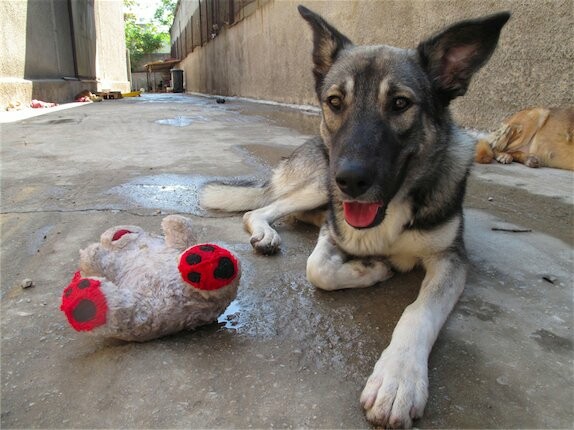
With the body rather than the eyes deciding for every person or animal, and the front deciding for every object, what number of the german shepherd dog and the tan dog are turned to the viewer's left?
0

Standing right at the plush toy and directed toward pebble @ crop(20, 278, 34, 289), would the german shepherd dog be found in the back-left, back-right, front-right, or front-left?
back-right

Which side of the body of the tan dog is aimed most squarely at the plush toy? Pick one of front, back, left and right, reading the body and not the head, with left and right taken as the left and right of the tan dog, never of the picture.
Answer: right

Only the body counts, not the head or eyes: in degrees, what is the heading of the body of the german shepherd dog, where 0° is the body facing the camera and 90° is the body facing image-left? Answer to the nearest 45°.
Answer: approximately 315°

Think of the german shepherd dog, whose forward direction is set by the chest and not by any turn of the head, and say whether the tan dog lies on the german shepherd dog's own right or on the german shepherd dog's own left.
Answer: on the german shepherd dog's own left

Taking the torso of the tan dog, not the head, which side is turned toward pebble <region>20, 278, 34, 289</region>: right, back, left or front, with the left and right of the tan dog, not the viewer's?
right

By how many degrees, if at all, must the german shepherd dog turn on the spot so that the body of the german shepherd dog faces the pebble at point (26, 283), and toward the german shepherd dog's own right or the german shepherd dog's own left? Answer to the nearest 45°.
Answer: approximately 135° to the german shepherd dog's own right

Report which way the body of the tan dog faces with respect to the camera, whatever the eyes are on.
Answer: to the viewer's right

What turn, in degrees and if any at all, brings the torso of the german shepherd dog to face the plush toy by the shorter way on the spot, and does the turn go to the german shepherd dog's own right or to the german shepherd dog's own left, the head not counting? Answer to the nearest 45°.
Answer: approximately 90° to the german shepherd dog's own right
